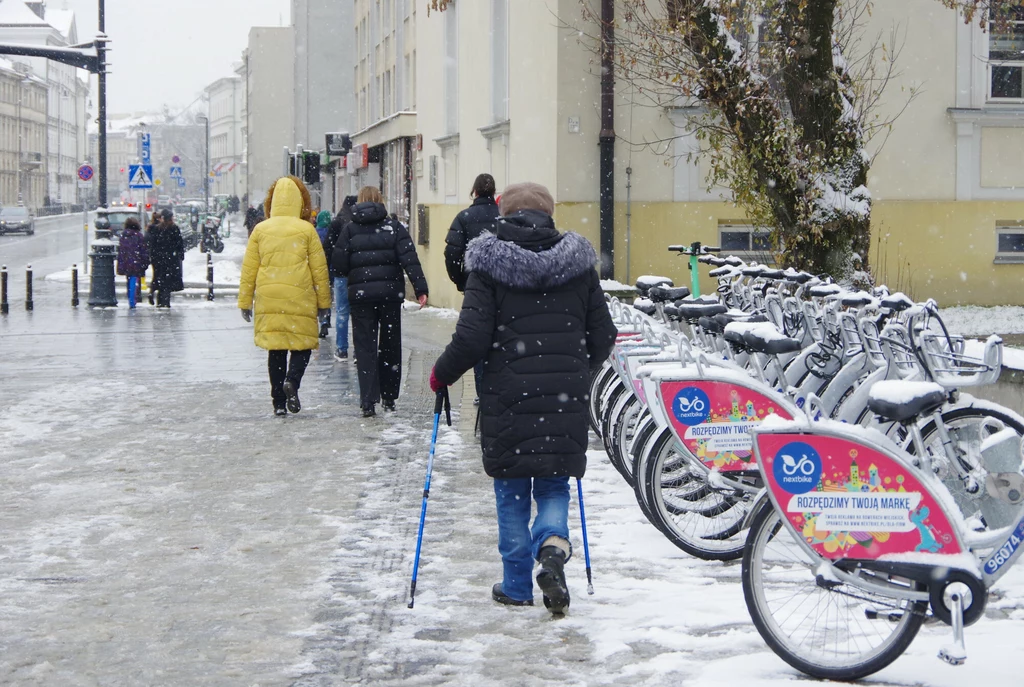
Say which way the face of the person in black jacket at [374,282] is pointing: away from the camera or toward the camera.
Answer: away from the camera

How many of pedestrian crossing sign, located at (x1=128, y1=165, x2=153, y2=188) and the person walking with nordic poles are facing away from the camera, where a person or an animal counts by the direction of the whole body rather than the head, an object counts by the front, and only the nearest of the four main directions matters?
1

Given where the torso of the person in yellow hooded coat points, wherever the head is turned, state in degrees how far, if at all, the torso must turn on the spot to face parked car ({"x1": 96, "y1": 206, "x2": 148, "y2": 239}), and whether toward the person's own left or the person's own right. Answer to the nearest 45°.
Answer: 0° — they already face it

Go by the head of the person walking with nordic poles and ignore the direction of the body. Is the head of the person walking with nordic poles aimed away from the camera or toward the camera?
away from the camera

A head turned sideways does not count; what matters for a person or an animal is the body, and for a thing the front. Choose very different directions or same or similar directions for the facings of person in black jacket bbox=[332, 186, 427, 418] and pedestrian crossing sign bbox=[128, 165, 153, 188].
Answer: very different directions

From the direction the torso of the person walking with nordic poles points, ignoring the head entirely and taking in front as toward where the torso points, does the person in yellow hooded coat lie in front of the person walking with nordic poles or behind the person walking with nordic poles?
in front

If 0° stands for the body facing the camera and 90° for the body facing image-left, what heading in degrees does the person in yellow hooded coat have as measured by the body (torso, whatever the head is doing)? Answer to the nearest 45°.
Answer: approximately 180°

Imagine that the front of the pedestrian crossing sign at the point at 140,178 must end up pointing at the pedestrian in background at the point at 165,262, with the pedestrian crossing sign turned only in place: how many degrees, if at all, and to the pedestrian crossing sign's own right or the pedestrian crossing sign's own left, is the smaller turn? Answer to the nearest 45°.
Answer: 0° — it already faces them

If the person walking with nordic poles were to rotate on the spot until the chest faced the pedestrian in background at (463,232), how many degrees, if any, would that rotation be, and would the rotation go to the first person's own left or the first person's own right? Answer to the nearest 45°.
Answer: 0° — they already face them

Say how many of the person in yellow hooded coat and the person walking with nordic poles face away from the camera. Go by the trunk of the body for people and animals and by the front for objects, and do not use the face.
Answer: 2

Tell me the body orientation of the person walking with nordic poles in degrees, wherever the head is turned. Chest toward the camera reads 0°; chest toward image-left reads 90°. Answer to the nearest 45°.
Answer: approximately 180°
